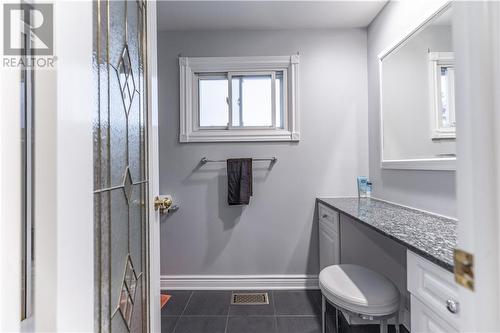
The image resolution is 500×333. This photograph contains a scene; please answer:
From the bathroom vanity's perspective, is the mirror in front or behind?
behind

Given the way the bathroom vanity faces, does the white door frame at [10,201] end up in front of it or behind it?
in front

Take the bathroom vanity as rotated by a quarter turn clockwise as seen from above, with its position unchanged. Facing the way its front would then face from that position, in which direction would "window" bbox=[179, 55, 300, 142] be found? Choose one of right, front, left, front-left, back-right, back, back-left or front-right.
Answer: front

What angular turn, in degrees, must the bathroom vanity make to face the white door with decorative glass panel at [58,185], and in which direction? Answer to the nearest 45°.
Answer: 0° — it already faces it

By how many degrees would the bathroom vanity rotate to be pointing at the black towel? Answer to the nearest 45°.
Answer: approximately 90° to its right

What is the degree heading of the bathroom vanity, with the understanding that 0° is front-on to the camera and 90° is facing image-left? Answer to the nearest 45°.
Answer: approximately 45°

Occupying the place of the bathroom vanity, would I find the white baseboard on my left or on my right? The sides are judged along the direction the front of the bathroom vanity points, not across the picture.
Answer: on my right
